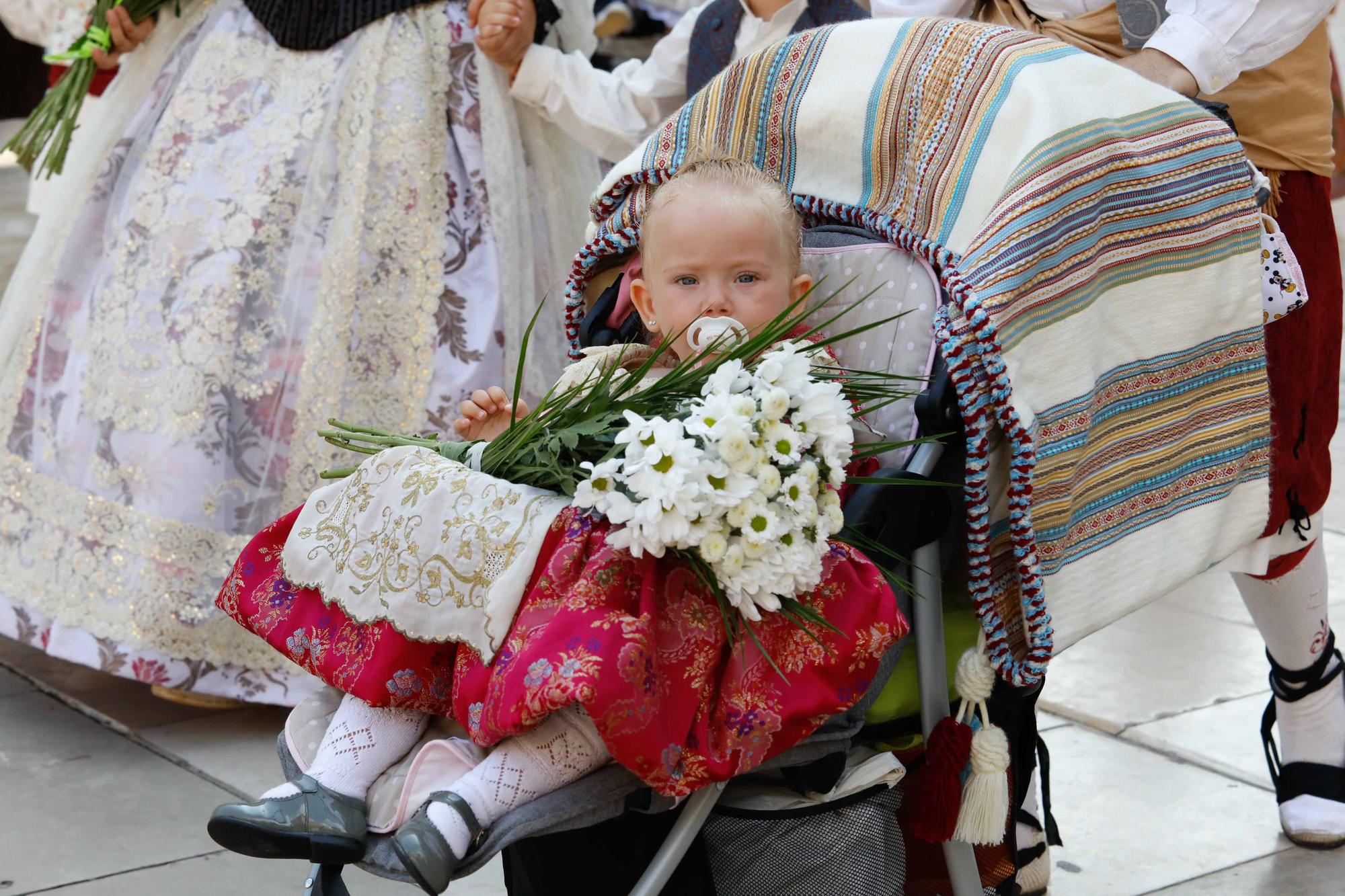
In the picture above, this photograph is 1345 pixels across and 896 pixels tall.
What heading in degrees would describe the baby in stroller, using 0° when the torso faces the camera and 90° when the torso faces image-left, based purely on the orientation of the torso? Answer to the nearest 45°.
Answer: approximately 45°

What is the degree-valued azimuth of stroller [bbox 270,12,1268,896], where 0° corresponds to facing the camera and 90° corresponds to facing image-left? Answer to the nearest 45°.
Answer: approximately 45°
